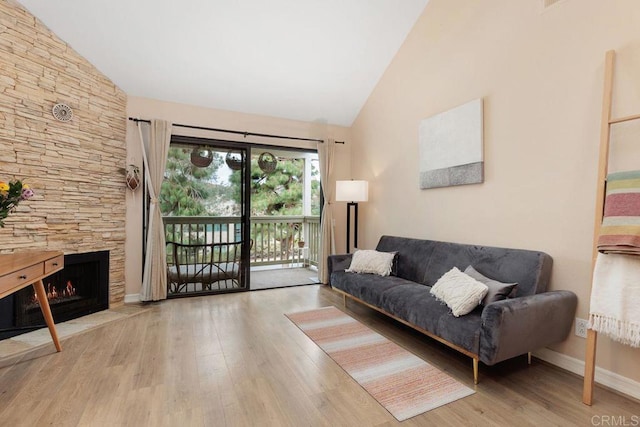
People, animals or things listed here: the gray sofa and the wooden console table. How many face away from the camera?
0

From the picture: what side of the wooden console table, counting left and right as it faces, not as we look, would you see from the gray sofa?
front

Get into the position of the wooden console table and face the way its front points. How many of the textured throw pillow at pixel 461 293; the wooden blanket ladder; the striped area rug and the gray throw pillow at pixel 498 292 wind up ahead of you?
4

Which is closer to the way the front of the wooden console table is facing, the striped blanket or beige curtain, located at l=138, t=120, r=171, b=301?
the striped blanket

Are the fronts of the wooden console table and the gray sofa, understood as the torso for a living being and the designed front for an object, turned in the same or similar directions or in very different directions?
very different directions

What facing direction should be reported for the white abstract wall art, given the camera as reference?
facing the viewer and to the left of the viewer

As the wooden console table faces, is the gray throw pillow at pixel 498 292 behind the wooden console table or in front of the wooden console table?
in front

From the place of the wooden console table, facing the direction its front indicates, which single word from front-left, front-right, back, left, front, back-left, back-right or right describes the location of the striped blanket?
front

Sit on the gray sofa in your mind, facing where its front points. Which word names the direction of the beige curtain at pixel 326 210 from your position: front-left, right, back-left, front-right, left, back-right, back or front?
right

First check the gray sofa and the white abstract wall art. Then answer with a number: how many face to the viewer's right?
0

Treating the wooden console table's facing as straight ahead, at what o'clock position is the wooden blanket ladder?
The wooden blanket ladder is roughly at 12 o'clock from the wooden console table.

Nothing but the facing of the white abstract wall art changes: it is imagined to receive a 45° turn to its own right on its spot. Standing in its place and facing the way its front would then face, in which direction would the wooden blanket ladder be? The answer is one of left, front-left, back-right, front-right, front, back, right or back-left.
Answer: back-left

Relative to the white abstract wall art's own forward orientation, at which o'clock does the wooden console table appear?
The wooden console table is roughly at 12 o'clock from the white abstract wall art.

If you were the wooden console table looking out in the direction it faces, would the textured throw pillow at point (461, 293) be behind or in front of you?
in front

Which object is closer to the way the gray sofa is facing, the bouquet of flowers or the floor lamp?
the bouquet of flowers
